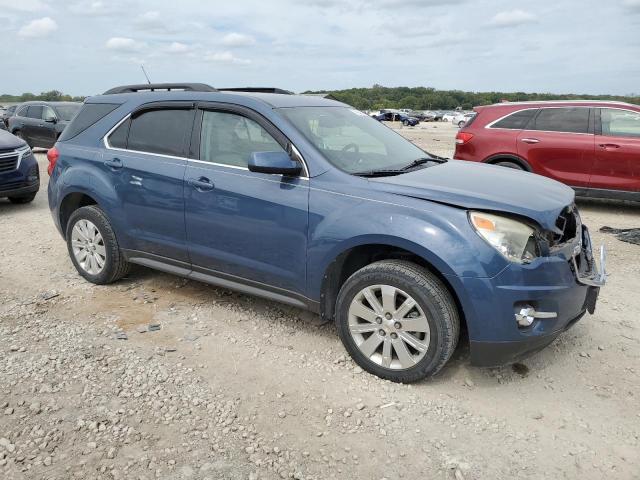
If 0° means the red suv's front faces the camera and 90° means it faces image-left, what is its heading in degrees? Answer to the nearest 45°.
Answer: approximately 270°

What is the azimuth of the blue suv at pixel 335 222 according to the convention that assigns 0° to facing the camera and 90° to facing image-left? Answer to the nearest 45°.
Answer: approximately 315°

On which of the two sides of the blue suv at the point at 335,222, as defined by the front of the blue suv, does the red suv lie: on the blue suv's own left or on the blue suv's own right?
on the blue suv's own left

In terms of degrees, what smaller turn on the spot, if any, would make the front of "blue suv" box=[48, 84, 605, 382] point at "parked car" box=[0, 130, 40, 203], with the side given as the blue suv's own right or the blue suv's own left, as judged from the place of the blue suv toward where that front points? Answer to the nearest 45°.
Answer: approximately 180°

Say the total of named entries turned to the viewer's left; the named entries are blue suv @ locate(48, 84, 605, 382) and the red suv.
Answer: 0

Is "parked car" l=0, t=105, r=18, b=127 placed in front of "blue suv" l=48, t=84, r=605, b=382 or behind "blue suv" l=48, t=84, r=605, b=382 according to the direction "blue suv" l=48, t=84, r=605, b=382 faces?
behind

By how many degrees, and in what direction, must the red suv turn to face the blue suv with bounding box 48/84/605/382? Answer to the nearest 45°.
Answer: approximately 90° to its right

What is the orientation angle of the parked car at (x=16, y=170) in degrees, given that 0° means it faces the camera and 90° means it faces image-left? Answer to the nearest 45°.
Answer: approximately 315°

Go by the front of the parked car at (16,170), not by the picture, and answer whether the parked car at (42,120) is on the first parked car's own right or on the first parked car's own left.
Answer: on the first parked car's own left
